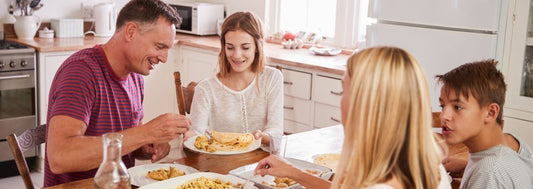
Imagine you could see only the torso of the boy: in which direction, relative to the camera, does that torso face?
to the viewer's left

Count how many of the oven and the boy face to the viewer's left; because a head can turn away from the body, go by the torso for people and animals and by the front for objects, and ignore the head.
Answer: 1

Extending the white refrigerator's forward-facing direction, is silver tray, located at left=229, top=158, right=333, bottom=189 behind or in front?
in front

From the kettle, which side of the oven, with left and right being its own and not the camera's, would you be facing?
left

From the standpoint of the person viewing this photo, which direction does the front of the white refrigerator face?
facing the viewer and to the left of the viewer

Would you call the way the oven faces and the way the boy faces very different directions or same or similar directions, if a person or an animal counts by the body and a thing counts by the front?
very different directions

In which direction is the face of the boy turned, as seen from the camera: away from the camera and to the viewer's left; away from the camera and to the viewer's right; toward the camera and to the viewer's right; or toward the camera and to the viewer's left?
toward the camera and to the viewer's left

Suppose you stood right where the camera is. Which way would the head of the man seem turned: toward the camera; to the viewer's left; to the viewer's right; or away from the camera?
to the viewer's right

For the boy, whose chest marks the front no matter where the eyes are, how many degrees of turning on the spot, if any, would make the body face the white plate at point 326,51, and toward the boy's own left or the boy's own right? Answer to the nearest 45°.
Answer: approximately 45° to the boy's own right

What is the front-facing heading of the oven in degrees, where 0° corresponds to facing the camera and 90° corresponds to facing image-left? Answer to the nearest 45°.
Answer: approximately 315°

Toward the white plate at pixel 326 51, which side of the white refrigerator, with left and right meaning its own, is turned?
right
